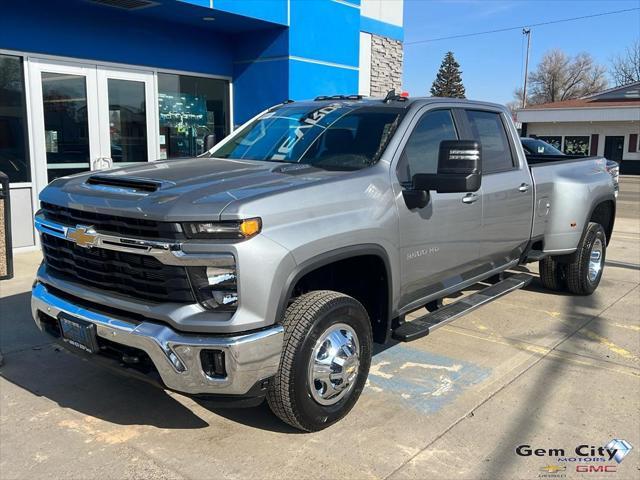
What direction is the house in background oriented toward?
toward the camera

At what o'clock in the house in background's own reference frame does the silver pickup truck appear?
The silver pickup truck is roughly at 12 o'clock from the house in background.

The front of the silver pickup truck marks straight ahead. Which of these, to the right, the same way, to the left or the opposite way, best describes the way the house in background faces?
the same way

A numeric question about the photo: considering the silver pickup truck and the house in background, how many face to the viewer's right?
0

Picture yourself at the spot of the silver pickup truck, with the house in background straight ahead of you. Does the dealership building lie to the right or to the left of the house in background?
left

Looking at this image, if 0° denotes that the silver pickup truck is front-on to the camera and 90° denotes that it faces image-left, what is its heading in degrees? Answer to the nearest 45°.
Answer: approximately 45°

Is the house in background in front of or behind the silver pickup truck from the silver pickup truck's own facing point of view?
behind
